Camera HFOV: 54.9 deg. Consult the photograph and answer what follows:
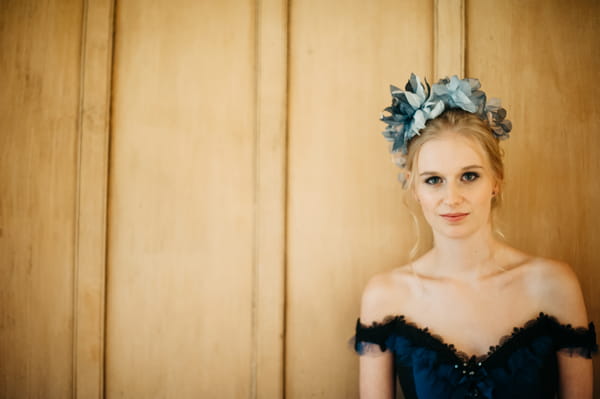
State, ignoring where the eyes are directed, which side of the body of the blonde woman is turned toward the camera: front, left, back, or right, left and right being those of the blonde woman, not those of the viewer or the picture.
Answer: front

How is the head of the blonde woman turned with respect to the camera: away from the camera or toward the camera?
toward the camera
